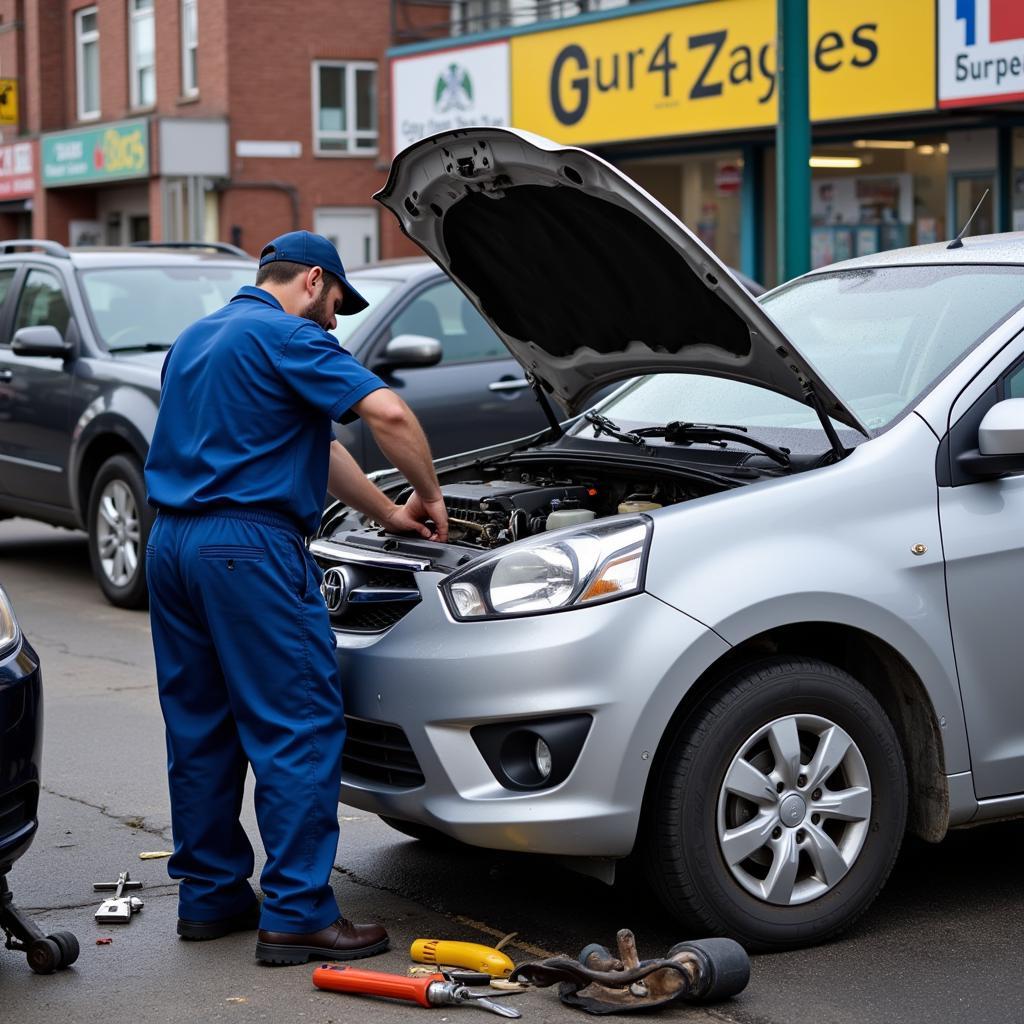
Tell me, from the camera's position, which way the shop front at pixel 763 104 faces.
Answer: facing the viewer and to the left of the viewer

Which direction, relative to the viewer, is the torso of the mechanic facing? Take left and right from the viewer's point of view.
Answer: facing away from the viewer and to the right of the viewer

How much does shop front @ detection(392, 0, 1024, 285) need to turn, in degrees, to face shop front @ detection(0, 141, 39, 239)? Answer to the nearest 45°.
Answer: approximately 90° to its right

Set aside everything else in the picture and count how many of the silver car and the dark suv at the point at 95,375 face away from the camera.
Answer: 0

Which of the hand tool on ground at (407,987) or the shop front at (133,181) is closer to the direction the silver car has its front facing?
the hand tool on ground

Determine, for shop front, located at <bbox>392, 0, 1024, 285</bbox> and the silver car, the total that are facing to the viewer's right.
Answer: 0

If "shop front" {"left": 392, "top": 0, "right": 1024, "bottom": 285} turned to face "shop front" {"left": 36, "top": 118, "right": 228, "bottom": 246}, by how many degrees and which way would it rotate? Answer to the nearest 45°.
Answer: approximately 90° to its right

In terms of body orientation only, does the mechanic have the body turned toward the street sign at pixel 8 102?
no

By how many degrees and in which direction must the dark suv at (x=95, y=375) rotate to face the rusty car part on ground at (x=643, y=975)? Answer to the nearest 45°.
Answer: approximately 45° to its right

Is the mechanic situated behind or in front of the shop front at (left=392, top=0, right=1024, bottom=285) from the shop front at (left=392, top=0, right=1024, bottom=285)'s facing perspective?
in front

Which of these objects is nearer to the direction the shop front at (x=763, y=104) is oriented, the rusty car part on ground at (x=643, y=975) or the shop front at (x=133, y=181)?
the rusty car part on ground

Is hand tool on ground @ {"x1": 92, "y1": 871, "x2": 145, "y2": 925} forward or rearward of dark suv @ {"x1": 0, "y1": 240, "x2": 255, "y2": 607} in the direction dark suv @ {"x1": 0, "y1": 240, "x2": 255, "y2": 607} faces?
forward

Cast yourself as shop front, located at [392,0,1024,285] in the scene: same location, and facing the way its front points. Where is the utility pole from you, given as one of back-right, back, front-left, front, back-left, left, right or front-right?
front-left

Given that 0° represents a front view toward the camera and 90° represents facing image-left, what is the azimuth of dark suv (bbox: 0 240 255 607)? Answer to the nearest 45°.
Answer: approximately 315°
